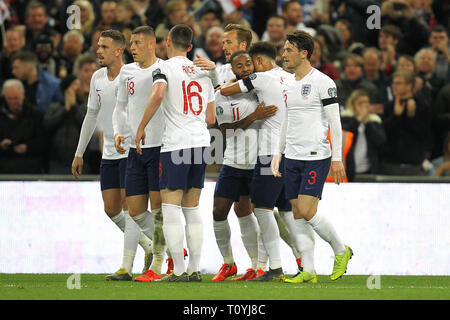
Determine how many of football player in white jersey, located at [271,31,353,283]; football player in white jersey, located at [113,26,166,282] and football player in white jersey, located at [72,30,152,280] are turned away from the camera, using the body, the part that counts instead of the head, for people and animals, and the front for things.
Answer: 0

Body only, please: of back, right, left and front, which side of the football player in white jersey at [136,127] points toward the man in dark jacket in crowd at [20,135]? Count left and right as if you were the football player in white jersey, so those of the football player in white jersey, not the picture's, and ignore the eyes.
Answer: right

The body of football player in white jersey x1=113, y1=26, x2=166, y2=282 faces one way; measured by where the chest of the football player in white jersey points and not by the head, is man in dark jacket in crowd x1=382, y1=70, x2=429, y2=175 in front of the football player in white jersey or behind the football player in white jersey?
behind

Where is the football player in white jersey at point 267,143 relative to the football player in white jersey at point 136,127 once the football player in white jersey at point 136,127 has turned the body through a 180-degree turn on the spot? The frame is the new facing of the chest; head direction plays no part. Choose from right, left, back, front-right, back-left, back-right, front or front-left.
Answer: front-right

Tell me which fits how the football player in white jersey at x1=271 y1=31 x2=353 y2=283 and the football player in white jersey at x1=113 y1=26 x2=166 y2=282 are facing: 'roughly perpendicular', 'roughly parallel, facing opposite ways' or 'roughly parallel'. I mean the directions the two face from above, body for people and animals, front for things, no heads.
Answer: roughly parallel

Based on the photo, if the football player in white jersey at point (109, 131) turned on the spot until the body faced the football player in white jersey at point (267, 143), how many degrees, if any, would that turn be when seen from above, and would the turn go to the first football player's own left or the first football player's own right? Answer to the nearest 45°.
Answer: approximately 135° to the first football player's own left

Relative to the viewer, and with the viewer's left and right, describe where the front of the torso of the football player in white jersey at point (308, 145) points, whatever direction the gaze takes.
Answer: facing the viewer and to the left of the viewer

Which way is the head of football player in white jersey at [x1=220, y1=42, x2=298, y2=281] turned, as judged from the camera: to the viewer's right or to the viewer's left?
to the viewer's left

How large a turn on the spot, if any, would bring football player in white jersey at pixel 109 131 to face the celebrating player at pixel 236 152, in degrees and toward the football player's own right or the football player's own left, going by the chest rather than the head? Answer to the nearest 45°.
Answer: approximately 135° to the football player's own left

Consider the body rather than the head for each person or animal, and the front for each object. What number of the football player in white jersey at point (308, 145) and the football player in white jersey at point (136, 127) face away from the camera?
0

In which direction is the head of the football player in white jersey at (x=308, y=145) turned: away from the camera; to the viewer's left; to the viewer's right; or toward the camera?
to the viewer's left

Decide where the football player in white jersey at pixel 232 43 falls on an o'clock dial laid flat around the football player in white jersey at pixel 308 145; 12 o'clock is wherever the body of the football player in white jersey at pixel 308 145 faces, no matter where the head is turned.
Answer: the football player in white jersey at pixel 232 43 is roughly at 3 o'clock from the football player in white jersey at pixel 308 145.

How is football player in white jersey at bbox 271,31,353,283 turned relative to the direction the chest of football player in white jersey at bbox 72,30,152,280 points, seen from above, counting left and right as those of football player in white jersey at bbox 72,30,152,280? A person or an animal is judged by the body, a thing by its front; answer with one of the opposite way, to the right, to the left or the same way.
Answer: the same way

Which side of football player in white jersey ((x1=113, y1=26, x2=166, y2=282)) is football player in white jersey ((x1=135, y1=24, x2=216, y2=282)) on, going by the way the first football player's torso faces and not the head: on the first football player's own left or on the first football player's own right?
on the first football player's own left

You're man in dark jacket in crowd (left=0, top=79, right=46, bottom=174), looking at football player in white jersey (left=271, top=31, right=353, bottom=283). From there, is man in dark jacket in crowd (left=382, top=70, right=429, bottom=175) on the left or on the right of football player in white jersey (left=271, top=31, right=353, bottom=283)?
left
